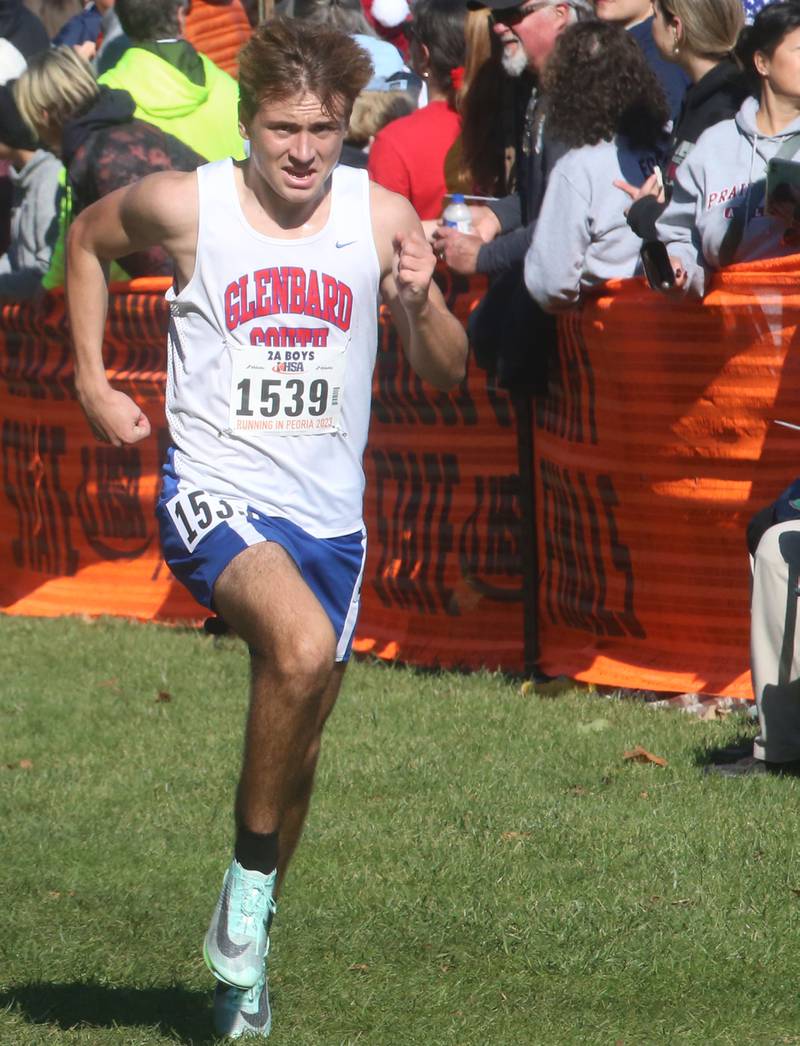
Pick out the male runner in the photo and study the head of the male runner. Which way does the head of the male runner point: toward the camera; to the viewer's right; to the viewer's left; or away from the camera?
toward the camera

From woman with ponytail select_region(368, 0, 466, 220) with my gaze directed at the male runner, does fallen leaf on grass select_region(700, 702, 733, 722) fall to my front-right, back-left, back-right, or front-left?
front-left

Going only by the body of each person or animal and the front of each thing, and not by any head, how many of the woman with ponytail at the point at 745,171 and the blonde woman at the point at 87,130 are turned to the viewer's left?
1

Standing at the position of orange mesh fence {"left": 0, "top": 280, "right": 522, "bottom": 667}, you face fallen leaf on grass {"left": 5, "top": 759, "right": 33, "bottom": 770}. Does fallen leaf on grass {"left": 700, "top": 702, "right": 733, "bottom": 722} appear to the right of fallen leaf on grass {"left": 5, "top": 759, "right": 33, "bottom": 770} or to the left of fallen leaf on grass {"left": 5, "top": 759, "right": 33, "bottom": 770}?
left

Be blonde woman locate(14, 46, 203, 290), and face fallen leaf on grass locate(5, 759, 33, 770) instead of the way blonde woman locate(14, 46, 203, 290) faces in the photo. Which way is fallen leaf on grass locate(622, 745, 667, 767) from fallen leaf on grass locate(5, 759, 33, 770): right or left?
left
